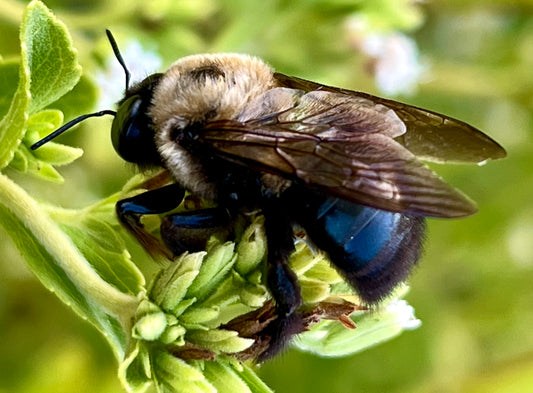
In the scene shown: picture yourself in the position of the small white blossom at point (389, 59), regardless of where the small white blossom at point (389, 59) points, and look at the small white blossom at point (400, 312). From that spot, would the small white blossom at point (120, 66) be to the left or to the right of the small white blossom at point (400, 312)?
right

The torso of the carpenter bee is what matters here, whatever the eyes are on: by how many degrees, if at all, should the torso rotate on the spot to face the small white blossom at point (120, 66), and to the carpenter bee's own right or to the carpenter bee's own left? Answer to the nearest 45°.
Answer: approximately 45° to the carpenter bee's own right

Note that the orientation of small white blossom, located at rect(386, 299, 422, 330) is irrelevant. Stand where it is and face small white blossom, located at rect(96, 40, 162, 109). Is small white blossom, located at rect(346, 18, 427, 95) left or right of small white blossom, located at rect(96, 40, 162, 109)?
right

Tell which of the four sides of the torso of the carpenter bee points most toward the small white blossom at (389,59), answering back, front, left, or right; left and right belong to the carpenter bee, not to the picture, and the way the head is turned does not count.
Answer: right

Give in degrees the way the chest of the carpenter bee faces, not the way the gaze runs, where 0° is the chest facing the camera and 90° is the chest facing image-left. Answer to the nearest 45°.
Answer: approximately 90°
